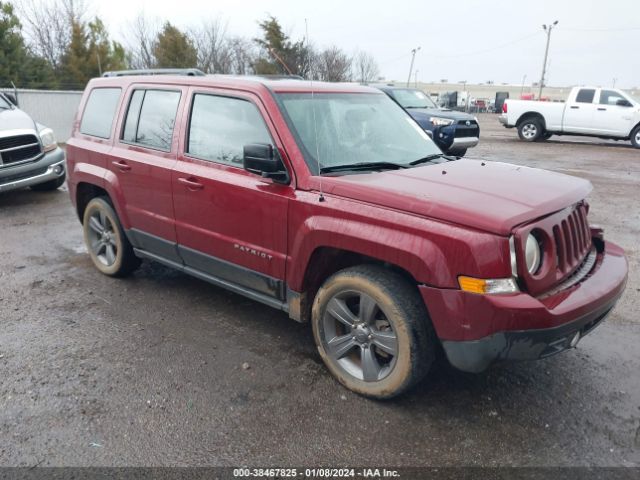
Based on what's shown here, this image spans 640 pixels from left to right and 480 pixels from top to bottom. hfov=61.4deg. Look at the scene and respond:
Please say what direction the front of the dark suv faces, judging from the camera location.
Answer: facing the viewer and to the right of the viewer

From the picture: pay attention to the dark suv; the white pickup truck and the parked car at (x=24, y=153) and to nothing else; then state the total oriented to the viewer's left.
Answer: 0

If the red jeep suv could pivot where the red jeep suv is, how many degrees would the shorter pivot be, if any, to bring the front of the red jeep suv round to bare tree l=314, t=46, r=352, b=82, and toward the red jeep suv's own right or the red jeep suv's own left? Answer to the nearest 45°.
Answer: approximately 135° to the red jeep suv's own left

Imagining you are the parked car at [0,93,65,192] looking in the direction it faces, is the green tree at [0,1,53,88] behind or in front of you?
behind

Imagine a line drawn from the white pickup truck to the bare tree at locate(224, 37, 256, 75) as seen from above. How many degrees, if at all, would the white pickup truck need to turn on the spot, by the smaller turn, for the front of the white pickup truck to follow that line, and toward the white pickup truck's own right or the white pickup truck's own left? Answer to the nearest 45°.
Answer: approximately 135° to the white pickup truck's own left

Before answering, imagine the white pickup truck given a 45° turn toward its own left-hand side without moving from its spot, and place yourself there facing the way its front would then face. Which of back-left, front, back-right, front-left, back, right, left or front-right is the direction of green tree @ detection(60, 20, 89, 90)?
back-left

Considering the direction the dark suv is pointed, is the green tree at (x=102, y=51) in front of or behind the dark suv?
behind

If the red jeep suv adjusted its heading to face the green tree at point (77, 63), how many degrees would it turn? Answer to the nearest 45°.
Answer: approximately 180°

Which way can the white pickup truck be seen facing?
to the viewer's right

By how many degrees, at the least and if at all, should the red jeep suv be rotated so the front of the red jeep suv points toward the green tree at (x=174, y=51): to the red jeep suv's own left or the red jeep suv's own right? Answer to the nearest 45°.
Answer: approximately 135° to the red jeep suv's own left

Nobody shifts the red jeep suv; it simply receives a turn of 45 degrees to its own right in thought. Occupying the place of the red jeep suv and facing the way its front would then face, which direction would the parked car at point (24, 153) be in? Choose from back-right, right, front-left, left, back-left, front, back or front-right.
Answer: back-right

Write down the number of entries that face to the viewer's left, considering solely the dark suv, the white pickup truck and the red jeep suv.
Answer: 0
